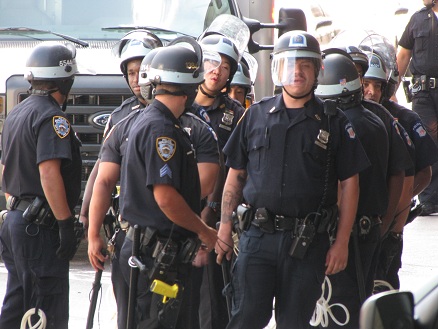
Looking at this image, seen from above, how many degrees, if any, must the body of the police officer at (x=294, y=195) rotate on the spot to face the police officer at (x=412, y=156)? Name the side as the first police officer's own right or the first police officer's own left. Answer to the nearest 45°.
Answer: approximately 135° to the first police officer's own left

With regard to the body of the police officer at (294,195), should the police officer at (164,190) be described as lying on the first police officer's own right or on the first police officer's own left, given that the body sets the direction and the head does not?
on the first police officer's own right

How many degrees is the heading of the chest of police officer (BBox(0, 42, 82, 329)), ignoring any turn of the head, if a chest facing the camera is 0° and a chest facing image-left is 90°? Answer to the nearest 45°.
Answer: approximately 225°

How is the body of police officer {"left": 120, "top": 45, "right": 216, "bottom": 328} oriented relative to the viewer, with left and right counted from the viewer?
facing to the right of the viewer

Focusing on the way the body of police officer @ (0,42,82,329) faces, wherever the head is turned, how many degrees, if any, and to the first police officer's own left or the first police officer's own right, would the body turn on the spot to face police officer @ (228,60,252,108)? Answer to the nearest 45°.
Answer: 0° — they already face them

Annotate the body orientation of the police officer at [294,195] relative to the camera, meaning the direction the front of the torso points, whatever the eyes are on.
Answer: toward the camera

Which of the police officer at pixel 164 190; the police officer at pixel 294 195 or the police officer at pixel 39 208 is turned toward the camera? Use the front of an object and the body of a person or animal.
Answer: the police officer at pixel 294 195

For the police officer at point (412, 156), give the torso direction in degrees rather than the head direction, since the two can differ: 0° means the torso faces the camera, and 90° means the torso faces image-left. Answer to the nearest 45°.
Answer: approximately 45°
